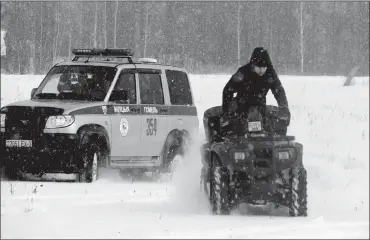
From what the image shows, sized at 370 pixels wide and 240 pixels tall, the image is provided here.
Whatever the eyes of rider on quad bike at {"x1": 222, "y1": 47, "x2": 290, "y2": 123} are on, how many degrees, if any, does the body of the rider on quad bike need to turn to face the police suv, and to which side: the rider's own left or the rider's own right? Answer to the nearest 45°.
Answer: approximately 135° to the rider's own right

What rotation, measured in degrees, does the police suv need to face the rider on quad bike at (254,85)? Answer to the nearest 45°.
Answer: approximately 90° to its left

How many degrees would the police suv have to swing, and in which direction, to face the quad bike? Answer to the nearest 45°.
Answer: approximately 90° to its left

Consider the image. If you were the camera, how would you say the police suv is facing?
facing the viewer and to the left of the viewer

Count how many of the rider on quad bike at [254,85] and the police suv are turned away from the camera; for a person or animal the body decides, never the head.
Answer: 0

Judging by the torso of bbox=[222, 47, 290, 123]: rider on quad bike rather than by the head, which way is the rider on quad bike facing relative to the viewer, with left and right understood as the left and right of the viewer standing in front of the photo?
facing the viewer
